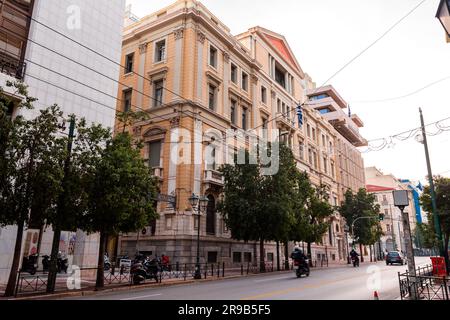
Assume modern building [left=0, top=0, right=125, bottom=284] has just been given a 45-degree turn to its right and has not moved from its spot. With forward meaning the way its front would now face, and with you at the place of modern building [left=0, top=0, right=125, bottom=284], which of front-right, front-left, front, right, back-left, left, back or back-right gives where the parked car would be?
left

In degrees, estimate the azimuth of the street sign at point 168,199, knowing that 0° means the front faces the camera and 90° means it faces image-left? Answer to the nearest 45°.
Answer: approximately 0°

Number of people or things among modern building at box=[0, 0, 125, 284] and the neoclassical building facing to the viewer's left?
0

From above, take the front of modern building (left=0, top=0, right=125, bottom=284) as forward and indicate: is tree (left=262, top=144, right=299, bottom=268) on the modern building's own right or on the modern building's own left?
on the modern building's own left

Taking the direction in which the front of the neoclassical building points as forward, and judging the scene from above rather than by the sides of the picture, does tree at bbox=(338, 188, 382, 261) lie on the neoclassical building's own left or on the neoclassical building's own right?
on the neoclassical building's own left

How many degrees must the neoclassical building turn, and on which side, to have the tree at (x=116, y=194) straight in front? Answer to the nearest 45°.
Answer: approximately 45° to its right

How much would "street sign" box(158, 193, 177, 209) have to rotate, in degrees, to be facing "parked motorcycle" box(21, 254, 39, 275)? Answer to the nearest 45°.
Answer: approximately 45° to its right

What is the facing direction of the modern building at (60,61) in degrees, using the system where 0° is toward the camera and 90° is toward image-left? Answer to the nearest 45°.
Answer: approximately 315°

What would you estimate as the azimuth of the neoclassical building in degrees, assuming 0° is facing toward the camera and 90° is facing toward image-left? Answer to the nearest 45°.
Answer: approximately 315°
